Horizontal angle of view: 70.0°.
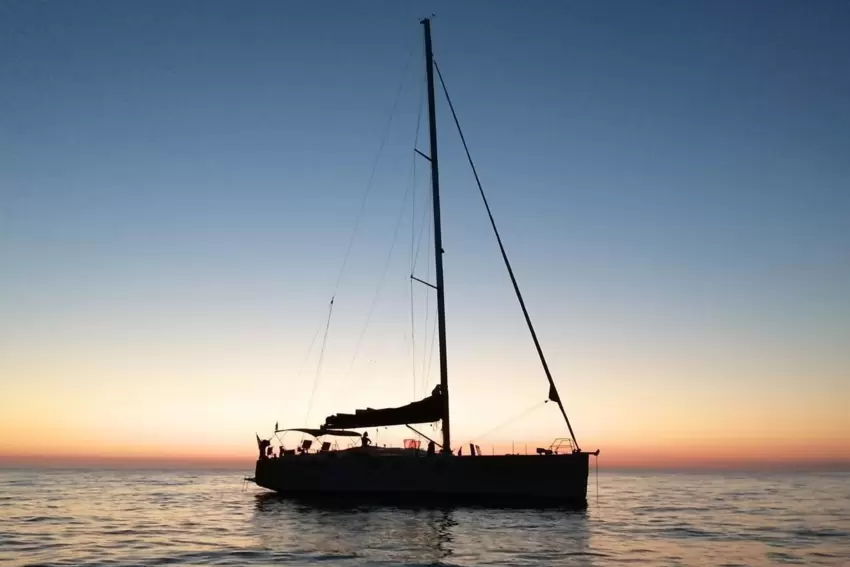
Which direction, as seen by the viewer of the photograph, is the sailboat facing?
facing to the right of the viewer
